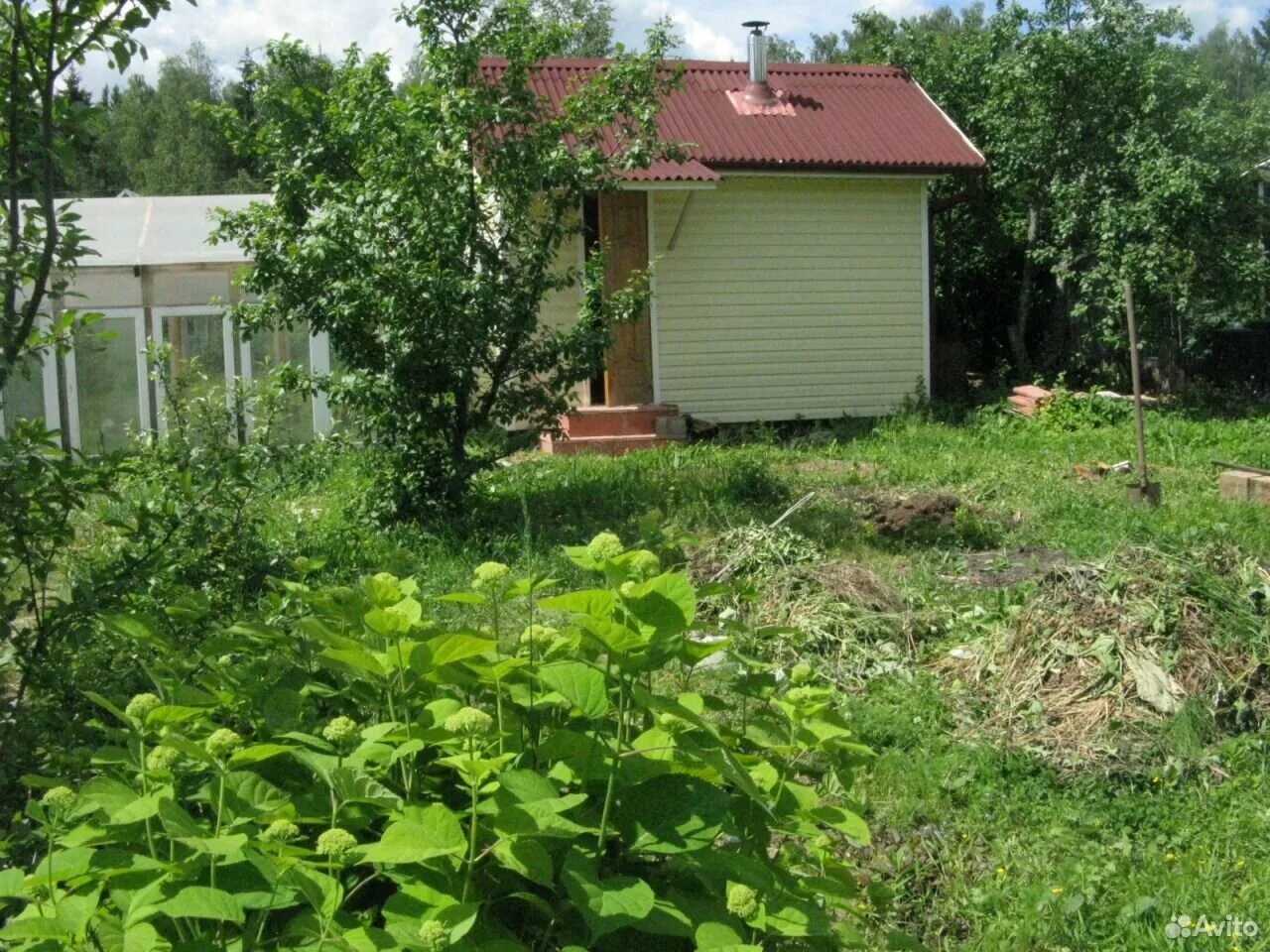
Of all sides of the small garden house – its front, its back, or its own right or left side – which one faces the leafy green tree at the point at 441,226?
front

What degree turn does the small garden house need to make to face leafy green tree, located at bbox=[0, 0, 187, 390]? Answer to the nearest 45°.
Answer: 0° — it already faces it

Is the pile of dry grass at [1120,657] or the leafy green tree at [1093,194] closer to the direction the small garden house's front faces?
the pile of dry grass
